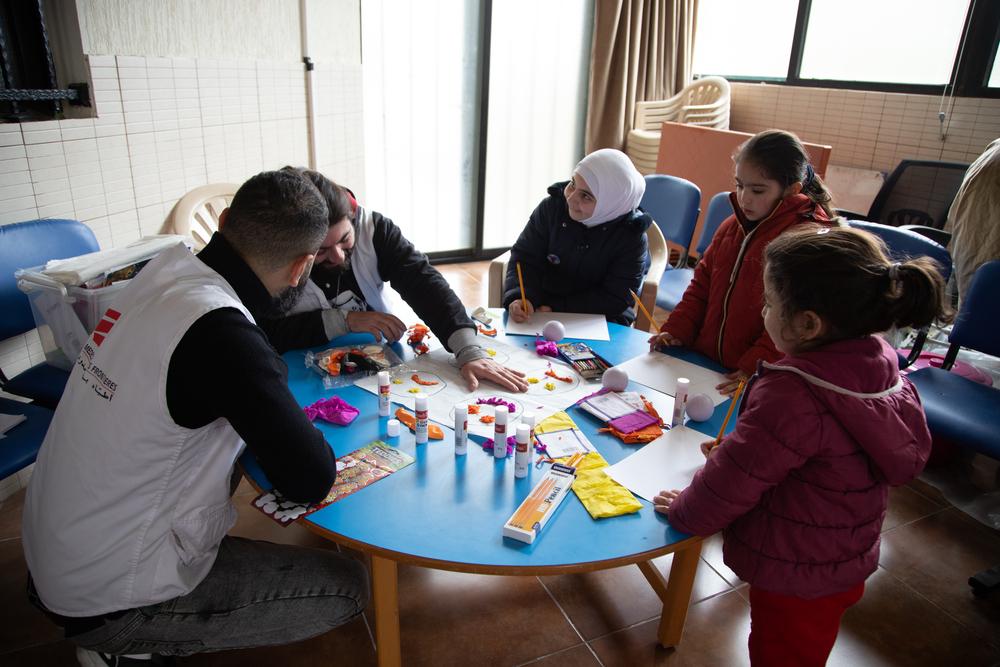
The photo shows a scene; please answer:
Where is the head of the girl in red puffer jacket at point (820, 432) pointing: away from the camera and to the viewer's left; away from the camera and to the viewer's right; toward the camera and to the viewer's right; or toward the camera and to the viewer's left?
away from the camera and to the viewer's left

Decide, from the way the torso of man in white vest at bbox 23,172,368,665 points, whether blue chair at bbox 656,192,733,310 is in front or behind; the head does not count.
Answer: in front

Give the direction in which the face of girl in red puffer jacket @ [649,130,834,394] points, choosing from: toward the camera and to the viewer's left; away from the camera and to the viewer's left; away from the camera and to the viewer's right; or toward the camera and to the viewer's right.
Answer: toward the camera and to the viewer's left

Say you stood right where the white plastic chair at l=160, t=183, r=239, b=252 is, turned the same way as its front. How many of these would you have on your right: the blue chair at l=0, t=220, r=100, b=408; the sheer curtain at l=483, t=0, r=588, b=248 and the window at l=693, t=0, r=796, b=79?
1

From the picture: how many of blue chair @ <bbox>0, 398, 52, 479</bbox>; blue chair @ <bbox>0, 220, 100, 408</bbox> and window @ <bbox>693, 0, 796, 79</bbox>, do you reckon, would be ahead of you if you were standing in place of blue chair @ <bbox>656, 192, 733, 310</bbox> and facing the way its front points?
2

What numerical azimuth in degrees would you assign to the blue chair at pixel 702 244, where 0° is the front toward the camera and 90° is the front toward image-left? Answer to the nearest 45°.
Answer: approximately 45°

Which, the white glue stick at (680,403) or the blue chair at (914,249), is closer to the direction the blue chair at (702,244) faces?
the white glue stick

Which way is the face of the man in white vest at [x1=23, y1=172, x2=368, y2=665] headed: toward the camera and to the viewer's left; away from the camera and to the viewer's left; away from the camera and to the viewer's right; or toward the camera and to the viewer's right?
away from the camera and to the viewer's right

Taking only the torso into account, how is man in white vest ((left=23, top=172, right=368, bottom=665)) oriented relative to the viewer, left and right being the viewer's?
facing away from the viewer and to the right of the viewer

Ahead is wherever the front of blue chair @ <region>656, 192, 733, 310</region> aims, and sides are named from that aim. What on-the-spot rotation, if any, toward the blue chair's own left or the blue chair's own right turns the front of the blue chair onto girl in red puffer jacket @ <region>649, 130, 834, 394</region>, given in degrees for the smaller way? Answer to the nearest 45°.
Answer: approximately 45° to the blue chair's own left

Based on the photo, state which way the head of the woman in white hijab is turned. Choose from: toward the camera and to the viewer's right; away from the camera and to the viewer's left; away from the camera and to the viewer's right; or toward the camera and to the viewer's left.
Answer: toward the camera and to the viewer's left

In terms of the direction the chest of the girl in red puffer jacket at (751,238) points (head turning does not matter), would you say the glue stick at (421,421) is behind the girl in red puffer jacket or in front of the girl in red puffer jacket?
in front

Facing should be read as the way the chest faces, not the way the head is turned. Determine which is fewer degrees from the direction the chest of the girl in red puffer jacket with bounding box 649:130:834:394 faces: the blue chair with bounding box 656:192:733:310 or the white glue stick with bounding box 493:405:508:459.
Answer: the white glue stick
